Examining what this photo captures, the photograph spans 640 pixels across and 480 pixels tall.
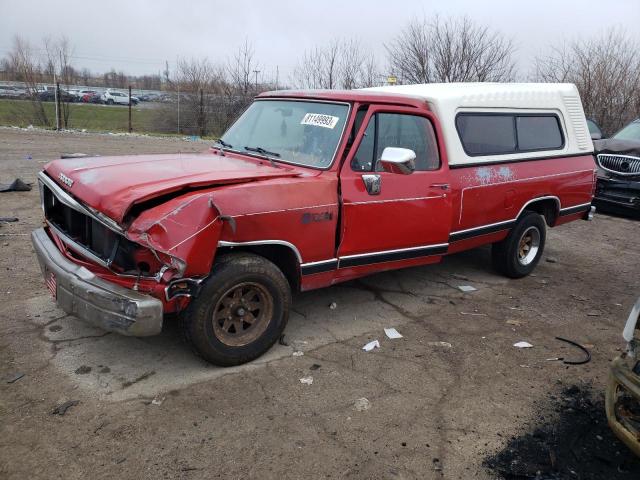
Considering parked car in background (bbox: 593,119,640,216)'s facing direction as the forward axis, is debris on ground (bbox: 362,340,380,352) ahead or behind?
ahead

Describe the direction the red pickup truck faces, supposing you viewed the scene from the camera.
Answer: facing the viewer and to the left of the viewer

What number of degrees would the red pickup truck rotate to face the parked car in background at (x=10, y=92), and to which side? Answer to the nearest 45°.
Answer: approximately 90° to its right

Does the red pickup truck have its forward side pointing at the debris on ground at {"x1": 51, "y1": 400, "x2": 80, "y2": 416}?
yes

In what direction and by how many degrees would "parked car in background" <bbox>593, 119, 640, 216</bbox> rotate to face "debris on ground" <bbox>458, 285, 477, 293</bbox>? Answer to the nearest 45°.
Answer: approximately 45° to its left

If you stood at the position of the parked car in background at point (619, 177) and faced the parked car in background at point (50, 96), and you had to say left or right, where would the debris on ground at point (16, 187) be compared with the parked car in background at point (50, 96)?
left

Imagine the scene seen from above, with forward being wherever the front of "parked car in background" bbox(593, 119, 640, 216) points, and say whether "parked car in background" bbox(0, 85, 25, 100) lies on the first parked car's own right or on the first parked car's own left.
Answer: on the first parked car's own right

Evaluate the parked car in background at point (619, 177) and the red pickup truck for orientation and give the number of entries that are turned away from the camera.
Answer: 0
